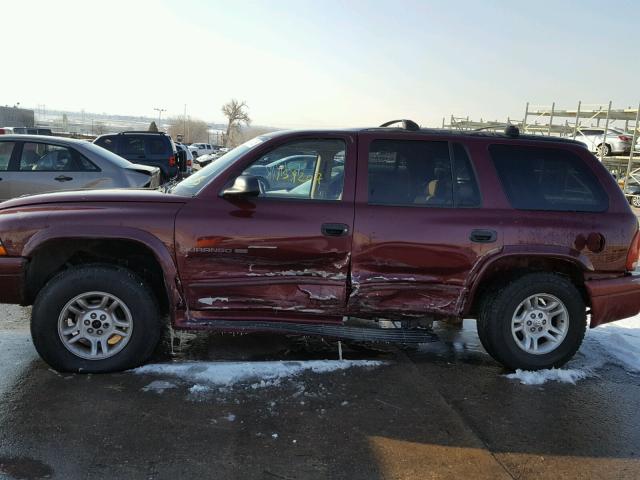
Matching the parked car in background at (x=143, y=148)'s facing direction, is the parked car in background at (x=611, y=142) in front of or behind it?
behind

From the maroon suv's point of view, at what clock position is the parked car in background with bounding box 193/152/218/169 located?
The parked car in background is roughly at 2 o'clock from the maroon suv.

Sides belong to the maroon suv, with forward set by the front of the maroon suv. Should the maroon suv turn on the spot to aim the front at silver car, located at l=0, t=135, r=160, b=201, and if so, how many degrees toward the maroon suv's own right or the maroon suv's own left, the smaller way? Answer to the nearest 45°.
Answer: approximately 45° to the maroon suv's own right

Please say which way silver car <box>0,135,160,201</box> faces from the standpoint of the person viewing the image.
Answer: facing to the left of the viewer

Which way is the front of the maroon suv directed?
to the viewer's left
